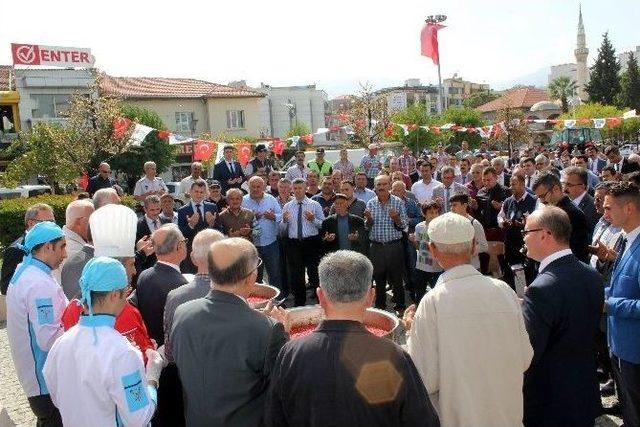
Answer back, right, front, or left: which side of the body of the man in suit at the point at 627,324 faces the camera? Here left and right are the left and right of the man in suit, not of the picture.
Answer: left

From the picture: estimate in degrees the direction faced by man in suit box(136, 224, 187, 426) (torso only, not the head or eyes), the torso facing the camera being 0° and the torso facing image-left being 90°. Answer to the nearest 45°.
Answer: approximately 225°

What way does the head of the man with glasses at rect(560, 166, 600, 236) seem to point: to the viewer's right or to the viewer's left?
to the viewer's left

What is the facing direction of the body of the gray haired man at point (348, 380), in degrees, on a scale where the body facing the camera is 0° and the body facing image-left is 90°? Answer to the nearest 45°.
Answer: approximately 180°

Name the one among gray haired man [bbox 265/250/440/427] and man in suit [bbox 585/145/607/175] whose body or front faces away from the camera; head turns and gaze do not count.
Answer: the gray haired man

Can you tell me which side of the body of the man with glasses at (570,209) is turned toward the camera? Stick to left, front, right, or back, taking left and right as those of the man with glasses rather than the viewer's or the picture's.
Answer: left

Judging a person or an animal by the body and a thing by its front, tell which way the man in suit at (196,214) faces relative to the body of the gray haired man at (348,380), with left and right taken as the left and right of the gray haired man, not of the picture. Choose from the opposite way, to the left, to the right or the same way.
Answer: the opposite way

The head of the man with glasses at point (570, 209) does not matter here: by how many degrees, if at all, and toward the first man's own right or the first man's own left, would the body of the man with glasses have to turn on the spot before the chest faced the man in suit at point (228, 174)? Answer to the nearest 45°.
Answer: approximately 45° to the first man's own right
